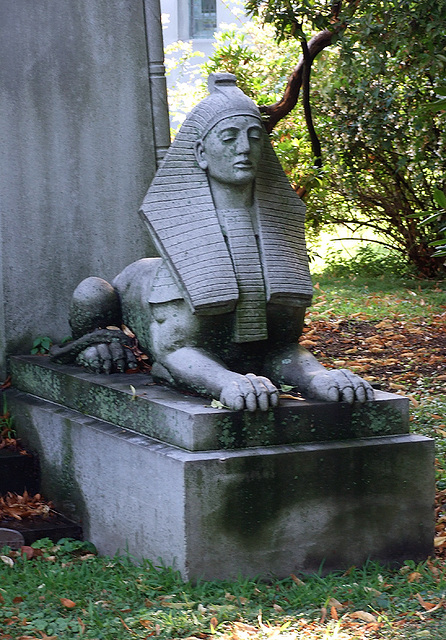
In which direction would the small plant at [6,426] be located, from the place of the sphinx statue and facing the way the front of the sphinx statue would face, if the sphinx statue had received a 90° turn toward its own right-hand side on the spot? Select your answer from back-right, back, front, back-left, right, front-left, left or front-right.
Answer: right

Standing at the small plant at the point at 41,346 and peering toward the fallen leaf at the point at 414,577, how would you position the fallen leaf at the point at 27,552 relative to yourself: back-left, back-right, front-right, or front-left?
front-right

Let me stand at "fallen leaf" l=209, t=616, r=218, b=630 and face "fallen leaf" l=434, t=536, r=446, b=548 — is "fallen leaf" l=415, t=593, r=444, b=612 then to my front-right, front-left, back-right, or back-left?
front-right

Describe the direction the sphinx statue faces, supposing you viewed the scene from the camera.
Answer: facing the viewer and to the right of the viewer

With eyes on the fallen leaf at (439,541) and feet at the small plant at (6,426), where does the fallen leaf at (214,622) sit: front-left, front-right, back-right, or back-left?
front-right

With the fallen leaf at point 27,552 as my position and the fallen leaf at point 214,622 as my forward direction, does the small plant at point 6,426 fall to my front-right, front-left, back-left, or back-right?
back-left

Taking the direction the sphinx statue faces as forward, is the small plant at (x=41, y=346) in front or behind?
behind
